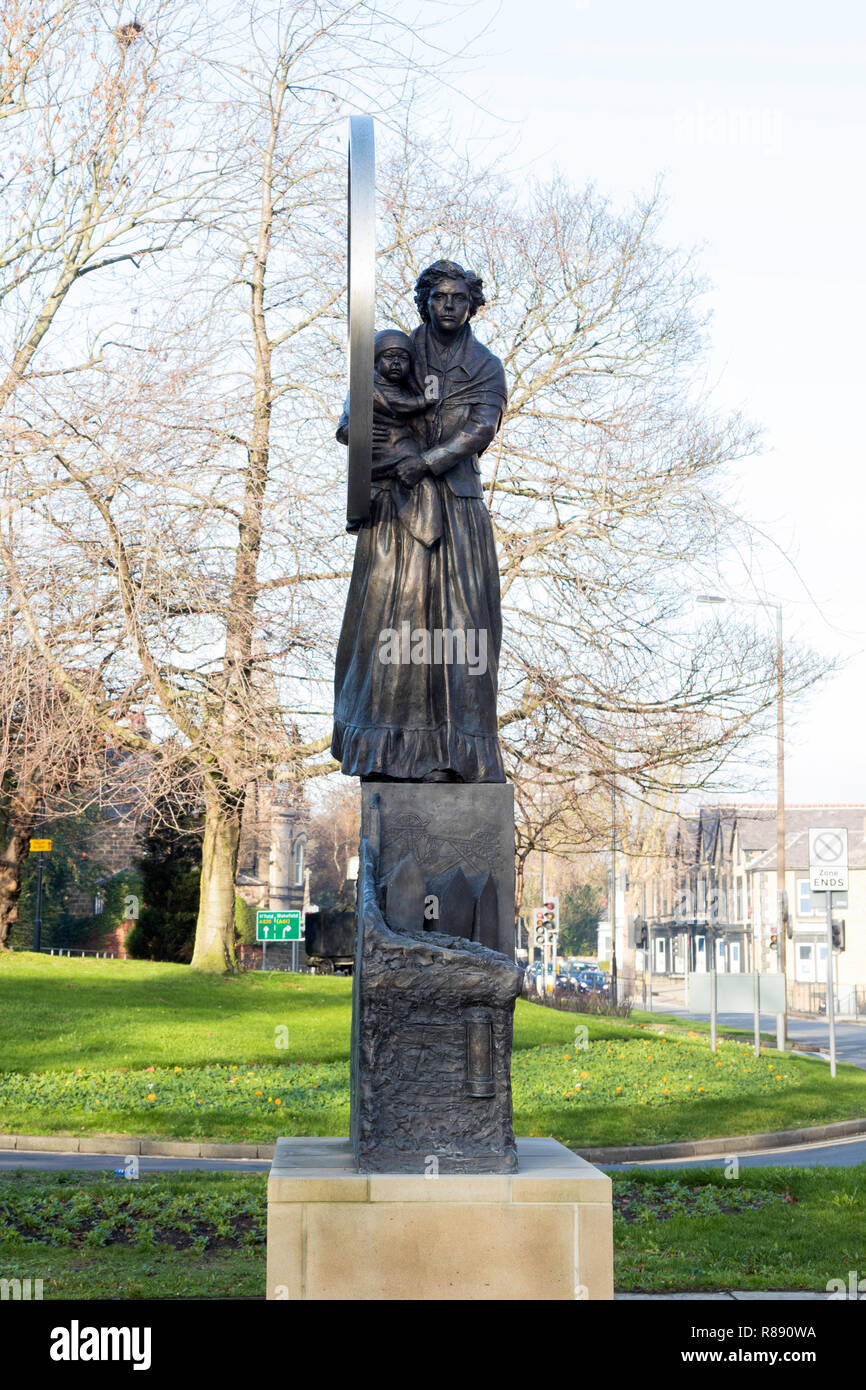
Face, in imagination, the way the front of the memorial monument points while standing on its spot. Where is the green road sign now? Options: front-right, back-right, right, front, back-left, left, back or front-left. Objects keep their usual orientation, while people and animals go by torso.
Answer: back

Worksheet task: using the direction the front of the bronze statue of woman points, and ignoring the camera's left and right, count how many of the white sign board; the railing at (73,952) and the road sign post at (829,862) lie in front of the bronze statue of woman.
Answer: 0

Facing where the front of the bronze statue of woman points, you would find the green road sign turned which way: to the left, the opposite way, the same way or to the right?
the same way

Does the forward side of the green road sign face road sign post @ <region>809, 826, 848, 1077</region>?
no

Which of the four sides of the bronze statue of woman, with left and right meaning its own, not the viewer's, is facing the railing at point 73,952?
back

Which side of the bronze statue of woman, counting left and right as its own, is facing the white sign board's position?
back

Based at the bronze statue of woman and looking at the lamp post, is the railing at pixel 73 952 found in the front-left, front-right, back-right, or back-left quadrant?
front-left

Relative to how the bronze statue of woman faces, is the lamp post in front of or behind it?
behind

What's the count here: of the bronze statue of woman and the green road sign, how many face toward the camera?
2

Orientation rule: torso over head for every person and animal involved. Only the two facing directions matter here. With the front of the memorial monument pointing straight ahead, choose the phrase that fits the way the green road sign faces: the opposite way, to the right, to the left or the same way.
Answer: the same way

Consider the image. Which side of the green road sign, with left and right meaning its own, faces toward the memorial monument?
front

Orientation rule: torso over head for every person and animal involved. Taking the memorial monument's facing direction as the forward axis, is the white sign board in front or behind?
behind

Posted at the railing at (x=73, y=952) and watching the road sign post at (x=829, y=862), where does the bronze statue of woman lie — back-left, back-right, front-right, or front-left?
front-right

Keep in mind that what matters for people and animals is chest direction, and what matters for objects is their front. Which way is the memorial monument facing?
toward the camera

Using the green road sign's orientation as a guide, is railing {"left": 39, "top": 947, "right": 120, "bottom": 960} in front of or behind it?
behind
